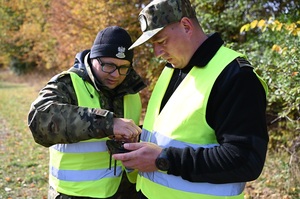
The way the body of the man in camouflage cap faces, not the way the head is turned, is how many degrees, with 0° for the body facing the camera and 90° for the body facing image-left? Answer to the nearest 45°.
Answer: approximately 45°

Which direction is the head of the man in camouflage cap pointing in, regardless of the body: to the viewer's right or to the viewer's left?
to the viewer's left

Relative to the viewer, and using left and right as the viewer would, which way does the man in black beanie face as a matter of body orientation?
facing the viewer and to the right of the viewer

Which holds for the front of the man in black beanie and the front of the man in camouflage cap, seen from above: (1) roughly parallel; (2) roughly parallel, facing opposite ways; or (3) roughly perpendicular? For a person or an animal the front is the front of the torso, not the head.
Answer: roughly perpendicular

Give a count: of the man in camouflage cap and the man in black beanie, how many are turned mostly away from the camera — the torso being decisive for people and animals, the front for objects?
0

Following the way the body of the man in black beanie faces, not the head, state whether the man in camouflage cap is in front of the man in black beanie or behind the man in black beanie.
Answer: in front

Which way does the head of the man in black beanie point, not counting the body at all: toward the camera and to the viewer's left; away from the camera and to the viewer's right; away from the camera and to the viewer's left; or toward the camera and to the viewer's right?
toward the camera and to the viewer's right

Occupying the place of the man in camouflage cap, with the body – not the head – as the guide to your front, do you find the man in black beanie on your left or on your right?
on your right
